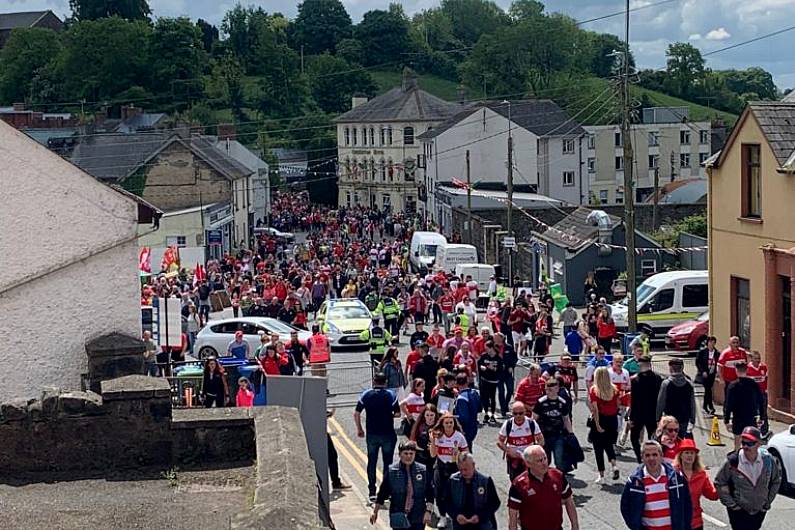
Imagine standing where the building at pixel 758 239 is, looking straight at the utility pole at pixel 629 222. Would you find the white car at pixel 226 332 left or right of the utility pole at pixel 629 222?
left

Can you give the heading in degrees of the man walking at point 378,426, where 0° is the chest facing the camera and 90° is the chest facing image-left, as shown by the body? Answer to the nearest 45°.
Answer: approximately 180°
